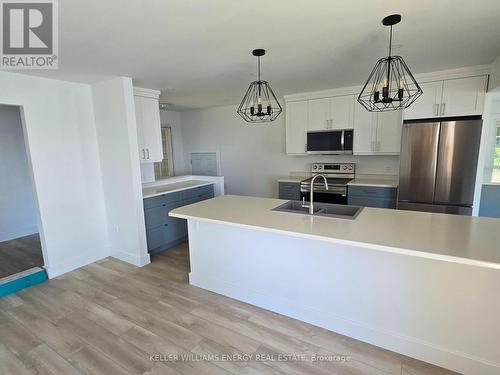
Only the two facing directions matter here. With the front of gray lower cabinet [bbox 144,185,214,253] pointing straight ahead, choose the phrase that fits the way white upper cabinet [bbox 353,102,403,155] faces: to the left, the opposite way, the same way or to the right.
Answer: to the right

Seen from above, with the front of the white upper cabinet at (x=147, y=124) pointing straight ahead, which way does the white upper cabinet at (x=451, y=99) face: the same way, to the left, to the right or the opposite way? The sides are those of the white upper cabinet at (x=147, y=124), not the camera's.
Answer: to the right

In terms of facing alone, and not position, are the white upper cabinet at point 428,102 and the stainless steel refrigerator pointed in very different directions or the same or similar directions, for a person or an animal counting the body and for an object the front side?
same or similar directions

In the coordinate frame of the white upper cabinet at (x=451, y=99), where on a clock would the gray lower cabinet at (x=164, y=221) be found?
The gray lower cabinet is roughly at 2 o'clock from the white upper cabinet.

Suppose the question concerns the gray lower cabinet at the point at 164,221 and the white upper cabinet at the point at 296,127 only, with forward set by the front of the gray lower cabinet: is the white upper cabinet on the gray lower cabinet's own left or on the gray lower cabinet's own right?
on the gray lower cabinet's own left

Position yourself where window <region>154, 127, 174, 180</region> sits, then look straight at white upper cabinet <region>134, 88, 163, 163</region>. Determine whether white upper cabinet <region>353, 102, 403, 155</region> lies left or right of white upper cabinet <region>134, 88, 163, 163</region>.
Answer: left

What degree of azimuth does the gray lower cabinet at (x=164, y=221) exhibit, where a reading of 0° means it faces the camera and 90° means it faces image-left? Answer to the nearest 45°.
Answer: approximately 315°

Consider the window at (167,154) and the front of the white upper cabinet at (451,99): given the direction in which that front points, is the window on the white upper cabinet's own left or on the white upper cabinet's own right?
on the white upper cabinet's own right

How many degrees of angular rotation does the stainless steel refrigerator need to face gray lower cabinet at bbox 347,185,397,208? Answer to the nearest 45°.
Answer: approximately 90° to its right

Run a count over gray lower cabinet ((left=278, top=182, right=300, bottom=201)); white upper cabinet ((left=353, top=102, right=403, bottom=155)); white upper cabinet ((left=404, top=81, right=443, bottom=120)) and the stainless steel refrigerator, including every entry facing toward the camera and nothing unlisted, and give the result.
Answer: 4

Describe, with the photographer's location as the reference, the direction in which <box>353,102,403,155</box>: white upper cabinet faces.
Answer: facing the viewer

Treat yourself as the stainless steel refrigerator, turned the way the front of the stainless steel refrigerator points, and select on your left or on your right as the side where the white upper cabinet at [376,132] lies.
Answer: on your right

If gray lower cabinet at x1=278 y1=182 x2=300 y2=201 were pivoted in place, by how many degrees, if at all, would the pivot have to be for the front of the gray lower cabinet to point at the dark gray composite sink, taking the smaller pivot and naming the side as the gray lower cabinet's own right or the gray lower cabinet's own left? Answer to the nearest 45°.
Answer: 0° — it already faces it

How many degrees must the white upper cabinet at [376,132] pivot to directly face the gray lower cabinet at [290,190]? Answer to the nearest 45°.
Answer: approximately 90° to its right

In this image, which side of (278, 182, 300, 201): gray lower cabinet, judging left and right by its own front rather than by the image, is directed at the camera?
front

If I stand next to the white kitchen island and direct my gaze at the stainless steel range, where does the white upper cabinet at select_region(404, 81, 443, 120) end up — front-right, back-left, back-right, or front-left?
front-right
